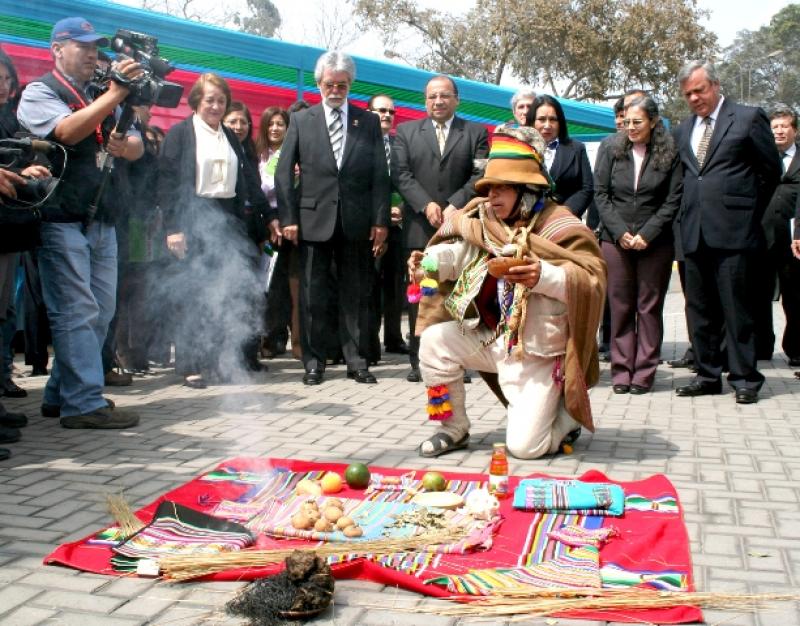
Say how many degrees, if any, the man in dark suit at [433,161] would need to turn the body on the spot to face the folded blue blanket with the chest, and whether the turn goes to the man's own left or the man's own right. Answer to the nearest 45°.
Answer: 0° — they already face it

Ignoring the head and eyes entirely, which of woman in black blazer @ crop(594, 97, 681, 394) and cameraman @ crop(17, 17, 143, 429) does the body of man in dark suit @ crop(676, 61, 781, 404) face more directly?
the cameraman

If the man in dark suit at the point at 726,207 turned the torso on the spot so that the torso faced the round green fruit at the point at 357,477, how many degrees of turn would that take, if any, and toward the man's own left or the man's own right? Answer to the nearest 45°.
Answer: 0° — they already face it

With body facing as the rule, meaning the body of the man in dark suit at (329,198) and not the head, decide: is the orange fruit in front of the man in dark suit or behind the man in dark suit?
in front

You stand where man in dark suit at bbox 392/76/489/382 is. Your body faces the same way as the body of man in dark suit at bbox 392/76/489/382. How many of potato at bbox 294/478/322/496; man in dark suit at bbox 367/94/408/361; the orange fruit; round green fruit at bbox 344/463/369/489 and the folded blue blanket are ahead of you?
4

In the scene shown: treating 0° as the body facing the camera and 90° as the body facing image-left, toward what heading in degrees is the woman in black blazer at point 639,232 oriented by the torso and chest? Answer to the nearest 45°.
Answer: approximately 0°

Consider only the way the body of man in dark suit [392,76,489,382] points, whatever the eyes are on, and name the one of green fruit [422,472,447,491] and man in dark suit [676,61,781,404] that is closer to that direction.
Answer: the green fruit

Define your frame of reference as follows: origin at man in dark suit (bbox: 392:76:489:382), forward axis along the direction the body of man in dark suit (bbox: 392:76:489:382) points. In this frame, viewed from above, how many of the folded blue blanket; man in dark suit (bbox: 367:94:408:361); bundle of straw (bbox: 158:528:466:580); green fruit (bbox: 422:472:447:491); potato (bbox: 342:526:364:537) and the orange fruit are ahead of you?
5

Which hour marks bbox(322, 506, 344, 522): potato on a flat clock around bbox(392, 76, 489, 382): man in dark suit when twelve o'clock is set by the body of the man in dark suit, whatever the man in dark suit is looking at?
The potato is roughly at 12 o'clock from the man in dark suit.

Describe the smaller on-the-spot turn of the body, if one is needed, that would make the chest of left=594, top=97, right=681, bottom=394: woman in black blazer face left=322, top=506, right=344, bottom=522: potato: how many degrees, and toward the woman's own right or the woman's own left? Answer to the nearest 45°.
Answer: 0° — they already face it

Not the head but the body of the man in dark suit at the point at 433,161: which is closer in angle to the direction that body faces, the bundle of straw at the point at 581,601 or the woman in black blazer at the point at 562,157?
the bundle of straw

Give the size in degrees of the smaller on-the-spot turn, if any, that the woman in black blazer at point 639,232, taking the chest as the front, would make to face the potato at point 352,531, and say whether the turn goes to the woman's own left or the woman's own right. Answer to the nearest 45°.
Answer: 0° — they already face it

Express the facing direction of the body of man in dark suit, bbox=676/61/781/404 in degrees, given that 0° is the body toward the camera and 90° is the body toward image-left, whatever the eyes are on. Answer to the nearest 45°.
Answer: approximately 45°
